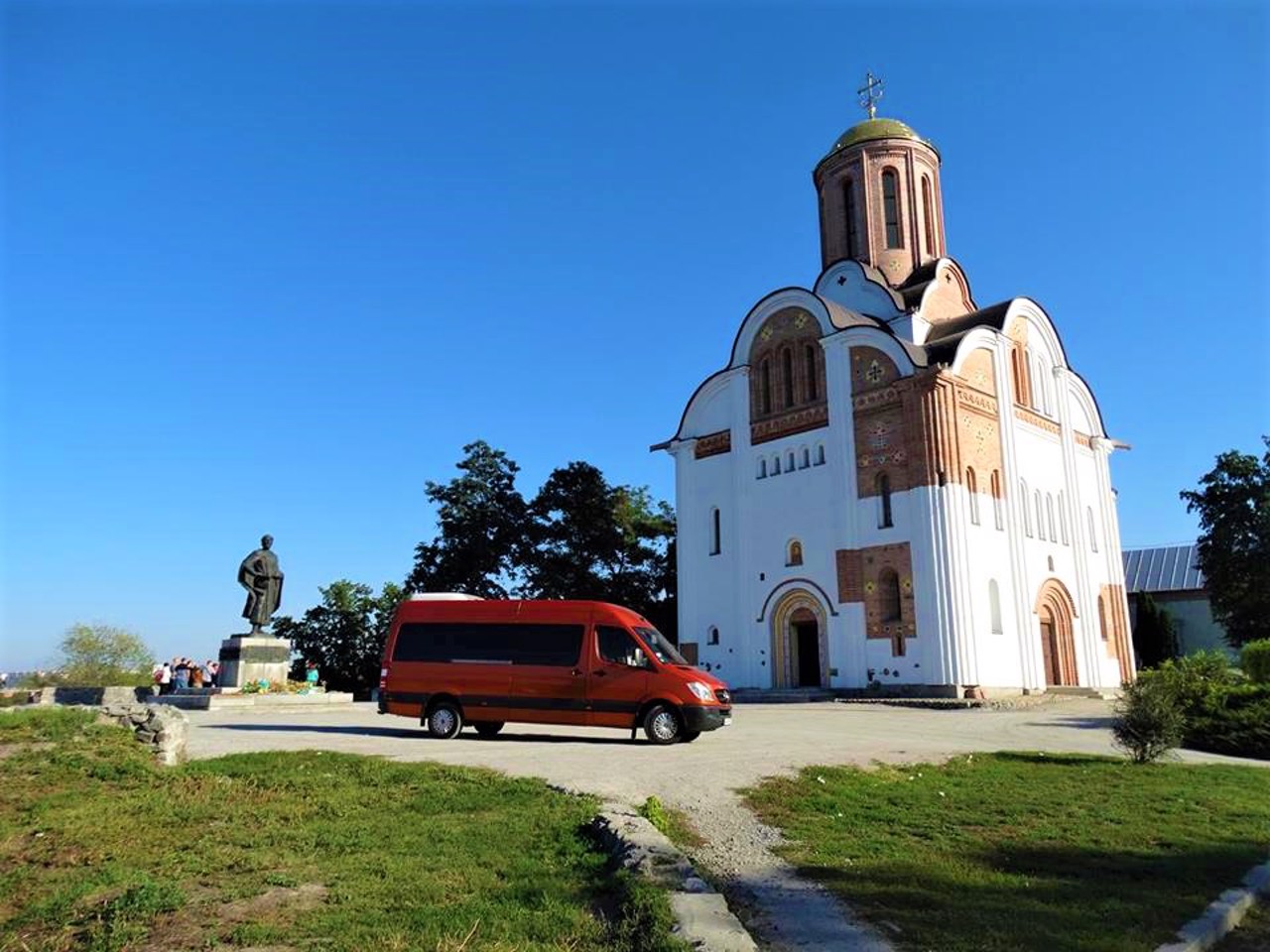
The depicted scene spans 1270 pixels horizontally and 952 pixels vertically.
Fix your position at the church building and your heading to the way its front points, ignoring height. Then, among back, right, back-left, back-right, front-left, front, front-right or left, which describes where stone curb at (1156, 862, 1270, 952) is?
front-left

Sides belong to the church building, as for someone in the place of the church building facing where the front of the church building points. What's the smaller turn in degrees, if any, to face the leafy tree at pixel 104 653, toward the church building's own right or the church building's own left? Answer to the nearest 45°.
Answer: approximately 45° to the church building's own right

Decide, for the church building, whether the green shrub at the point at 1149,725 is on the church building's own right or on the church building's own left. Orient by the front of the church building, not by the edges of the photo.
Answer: on the church building's own left

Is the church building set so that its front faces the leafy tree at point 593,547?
no

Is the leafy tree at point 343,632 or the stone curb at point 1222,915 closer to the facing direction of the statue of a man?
the stone curb

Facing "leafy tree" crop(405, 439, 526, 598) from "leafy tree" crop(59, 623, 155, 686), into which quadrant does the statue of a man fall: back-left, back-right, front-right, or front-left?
front-right

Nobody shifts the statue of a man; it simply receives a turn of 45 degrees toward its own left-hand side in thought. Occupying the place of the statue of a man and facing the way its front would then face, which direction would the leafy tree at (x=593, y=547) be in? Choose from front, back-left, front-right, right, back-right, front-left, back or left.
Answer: front-left

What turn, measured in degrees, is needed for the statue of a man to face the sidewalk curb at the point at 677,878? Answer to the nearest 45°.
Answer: approximately 45° to its right

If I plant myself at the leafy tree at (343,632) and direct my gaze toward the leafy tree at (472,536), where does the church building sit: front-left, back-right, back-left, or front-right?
front-right

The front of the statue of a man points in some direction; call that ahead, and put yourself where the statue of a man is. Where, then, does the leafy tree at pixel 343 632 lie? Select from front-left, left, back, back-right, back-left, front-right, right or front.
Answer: back-left

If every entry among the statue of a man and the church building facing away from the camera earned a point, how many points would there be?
0

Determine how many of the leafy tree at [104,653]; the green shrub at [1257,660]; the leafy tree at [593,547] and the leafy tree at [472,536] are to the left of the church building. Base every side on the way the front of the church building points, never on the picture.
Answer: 1

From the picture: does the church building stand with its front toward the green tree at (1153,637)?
no

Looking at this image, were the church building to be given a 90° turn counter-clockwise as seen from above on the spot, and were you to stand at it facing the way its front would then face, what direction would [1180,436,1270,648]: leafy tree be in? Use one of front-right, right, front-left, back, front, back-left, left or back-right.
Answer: left

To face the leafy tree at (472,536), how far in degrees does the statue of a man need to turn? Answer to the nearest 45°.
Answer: approximately 90° to its left

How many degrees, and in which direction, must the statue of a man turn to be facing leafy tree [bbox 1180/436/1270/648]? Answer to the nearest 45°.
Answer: approximately 45° to its left

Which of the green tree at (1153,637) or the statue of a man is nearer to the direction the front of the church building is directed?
the statue of a man
